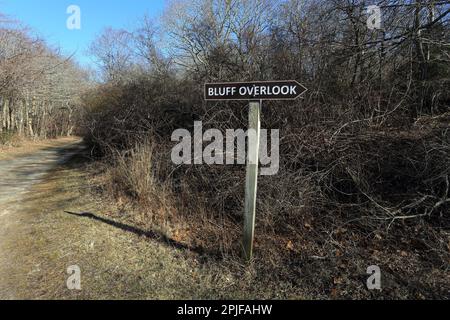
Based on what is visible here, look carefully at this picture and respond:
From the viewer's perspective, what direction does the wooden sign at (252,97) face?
toward the camera
